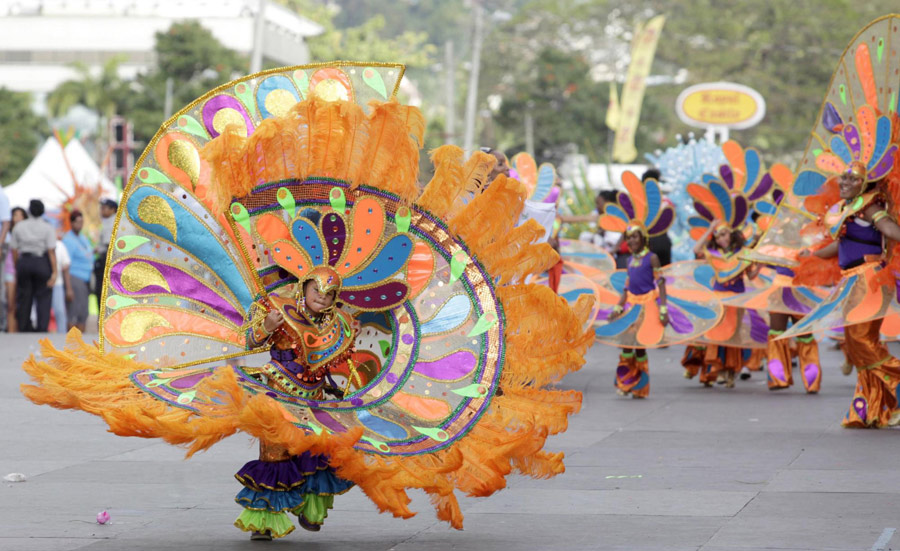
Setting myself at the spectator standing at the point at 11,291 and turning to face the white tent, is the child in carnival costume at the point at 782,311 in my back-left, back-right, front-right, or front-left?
back-right

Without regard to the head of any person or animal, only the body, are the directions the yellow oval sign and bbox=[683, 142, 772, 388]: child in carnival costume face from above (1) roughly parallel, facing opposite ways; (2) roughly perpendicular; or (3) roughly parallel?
roughly parallel

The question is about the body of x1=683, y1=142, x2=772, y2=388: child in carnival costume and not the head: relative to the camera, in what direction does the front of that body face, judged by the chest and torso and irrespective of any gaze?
toward the camera

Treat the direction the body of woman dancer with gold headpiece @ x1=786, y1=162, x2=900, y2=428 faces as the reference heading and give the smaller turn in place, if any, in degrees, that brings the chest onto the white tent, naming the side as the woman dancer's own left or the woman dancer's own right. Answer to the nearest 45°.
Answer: approximately 90° to the woman dancer's own right

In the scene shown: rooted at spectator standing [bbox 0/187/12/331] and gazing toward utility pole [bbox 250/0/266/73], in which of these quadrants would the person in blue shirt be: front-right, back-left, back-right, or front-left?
front-right

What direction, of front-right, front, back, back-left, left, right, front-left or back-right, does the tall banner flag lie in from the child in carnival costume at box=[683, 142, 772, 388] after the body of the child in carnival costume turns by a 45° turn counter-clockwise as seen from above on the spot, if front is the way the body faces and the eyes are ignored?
back-left

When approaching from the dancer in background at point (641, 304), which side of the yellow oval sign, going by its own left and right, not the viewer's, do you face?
front

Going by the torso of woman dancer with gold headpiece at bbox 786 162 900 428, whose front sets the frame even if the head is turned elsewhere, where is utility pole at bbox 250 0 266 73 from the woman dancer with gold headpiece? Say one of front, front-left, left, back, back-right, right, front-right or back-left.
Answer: right

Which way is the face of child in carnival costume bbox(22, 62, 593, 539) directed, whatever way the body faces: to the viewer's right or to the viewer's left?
to the viewer's left

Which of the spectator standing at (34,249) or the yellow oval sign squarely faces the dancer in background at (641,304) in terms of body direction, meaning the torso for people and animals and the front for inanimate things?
the yellow oval sign

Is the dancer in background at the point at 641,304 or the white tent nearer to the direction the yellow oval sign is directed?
the dancer in background

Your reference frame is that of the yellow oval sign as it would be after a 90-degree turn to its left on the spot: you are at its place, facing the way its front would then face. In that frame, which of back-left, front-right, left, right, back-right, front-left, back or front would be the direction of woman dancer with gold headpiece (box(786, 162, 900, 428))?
right

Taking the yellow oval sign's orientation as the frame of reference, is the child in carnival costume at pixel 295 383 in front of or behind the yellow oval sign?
in front

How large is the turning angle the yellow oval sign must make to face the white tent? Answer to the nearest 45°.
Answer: approximately 90° to its right

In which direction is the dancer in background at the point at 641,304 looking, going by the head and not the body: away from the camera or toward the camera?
toward the camera

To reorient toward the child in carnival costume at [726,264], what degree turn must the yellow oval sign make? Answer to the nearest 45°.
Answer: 0° — it already faces them

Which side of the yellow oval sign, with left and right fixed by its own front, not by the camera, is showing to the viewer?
front
